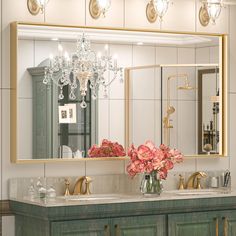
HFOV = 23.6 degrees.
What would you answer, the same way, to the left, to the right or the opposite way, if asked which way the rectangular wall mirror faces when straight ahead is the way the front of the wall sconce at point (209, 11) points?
the same way

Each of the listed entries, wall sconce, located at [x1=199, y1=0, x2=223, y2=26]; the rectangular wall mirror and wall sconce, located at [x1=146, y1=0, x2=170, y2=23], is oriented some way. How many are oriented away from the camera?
0

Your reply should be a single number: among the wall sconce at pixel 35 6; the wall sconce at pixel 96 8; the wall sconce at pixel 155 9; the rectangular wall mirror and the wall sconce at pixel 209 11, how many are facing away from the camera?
0

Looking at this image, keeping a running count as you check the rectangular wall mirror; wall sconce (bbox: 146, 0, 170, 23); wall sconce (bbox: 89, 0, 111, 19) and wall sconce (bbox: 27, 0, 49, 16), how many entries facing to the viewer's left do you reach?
0

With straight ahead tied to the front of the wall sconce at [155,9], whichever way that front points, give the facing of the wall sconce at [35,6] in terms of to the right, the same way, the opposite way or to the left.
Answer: the same way

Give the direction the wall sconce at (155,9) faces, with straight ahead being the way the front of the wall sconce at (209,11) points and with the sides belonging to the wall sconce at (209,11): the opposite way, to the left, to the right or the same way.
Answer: the same way

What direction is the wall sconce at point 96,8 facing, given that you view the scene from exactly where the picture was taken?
facing the viewer and to the right of the viewer

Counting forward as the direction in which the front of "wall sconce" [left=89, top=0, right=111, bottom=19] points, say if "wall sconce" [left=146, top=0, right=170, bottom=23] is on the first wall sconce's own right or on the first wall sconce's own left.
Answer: on the first wall sconce's own left
